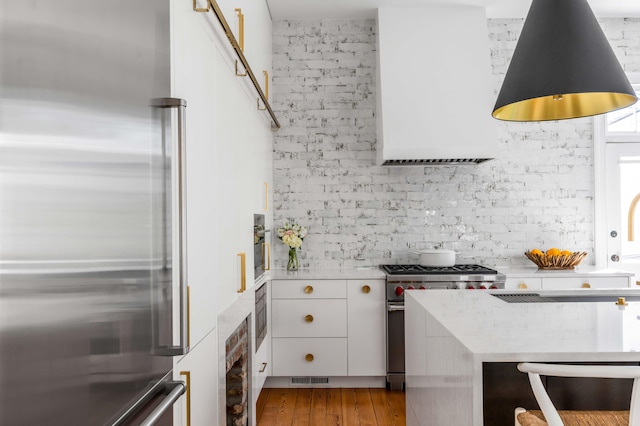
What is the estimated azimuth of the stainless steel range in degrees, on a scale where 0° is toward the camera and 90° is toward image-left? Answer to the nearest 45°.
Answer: approximately 0°

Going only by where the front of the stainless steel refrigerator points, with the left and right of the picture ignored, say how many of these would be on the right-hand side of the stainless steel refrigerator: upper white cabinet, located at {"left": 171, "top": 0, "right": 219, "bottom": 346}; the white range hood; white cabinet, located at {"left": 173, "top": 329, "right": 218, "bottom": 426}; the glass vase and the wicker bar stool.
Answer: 0

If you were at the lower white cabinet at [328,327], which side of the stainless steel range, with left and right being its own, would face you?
right

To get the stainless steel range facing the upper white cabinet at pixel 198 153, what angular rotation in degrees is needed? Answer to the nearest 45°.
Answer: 0° — it already faces it

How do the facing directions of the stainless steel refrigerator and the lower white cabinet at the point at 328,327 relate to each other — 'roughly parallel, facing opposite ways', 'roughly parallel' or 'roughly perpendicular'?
roughly perpendicular

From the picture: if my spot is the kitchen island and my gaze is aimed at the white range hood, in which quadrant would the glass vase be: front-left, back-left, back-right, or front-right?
front-left

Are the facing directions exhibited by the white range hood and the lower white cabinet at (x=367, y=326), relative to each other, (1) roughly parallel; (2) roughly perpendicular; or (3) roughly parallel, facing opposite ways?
roughly parallel

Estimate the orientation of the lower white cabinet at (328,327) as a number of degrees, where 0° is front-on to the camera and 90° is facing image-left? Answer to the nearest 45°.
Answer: approximately 0°

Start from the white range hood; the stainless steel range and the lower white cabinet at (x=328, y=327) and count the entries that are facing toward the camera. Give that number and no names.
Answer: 3

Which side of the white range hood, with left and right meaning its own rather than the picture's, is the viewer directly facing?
front

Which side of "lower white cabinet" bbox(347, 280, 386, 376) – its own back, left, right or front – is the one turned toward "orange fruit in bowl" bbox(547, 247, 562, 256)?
left

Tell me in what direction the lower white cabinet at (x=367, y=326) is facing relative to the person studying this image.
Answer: facing the viewer

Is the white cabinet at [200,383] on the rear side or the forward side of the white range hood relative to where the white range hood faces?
on the forward side

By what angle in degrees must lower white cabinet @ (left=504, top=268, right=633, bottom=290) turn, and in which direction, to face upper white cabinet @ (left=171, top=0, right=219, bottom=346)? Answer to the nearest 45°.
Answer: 0° — it already faces it

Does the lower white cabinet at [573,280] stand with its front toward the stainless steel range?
no

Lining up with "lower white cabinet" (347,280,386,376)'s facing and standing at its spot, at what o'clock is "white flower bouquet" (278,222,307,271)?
The white flower bouquet is roughly at 4 o'clock from the lower white cabinet.

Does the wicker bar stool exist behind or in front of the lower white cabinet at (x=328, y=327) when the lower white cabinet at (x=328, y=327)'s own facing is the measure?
in front

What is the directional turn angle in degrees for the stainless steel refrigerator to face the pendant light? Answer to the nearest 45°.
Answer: approximately 45° to its left
